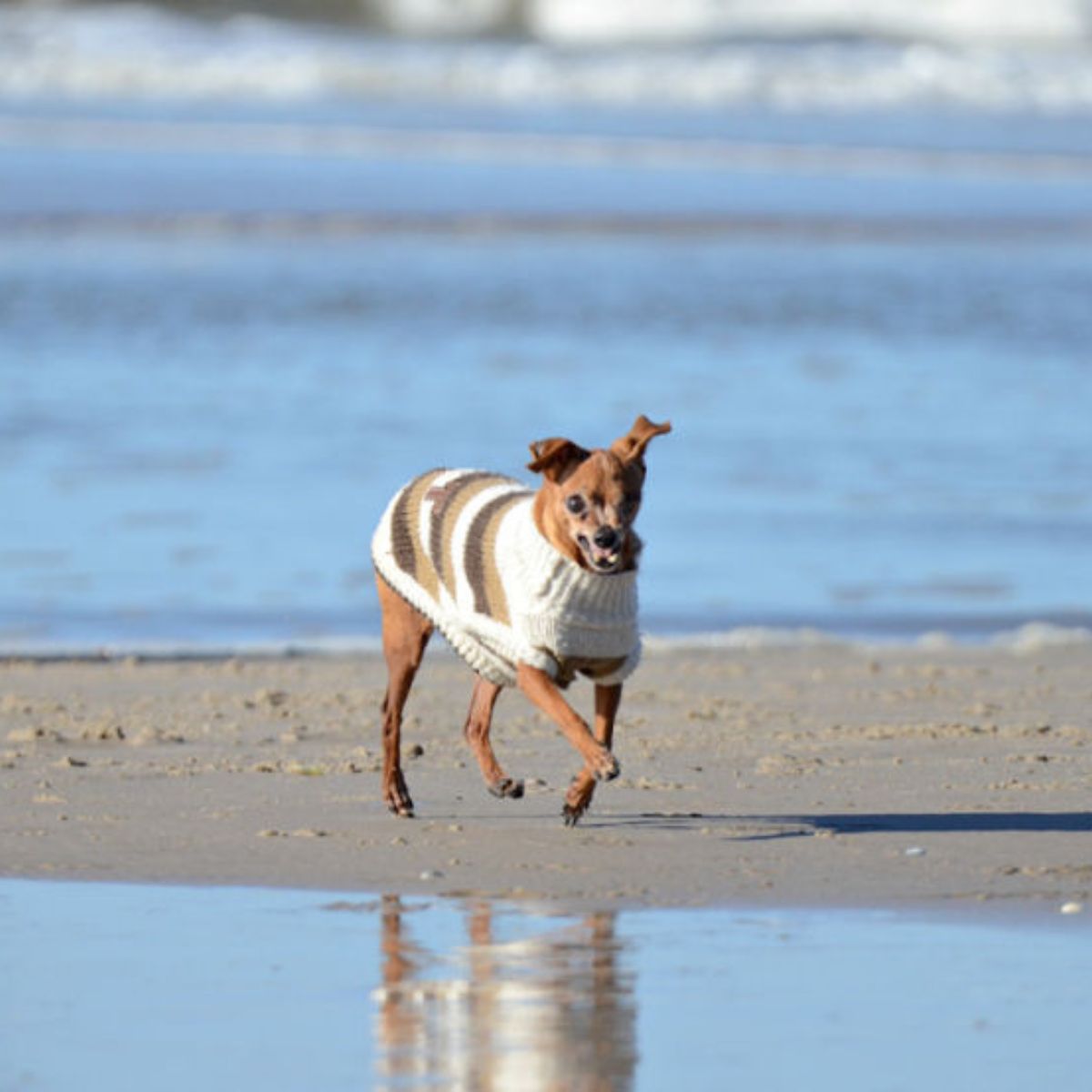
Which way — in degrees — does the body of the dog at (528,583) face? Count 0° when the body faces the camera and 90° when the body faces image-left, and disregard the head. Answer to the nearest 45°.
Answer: approximately 315°
